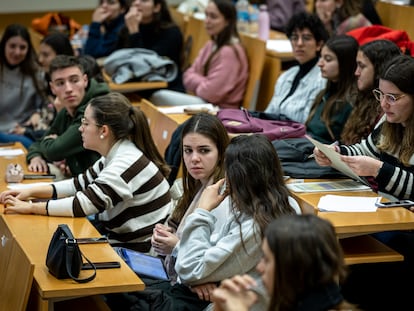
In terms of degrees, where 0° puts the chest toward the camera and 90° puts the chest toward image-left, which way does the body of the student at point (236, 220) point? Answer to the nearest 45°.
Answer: approximately 90°

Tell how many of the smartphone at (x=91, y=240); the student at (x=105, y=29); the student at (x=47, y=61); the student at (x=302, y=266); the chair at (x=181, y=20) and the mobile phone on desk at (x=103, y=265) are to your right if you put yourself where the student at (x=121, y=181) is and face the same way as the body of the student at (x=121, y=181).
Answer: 3

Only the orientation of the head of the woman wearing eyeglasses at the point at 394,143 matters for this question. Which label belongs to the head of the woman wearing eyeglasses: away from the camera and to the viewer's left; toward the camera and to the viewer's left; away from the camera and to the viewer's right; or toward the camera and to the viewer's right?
toward the camera and to the viewer's left

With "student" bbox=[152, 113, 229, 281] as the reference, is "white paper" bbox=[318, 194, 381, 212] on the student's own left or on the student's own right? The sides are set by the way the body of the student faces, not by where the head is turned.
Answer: on the student's own left

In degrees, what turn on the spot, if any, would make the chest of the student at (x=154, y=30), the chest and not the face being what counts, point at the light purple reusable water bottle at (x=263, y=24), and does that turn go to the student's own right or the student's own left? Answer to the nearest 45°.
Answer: approximately 135° to the student's own left

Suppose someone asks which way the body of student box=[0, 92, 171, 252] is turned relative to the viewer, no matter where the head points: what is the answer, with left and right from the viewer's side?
facing to the left of the viewer
